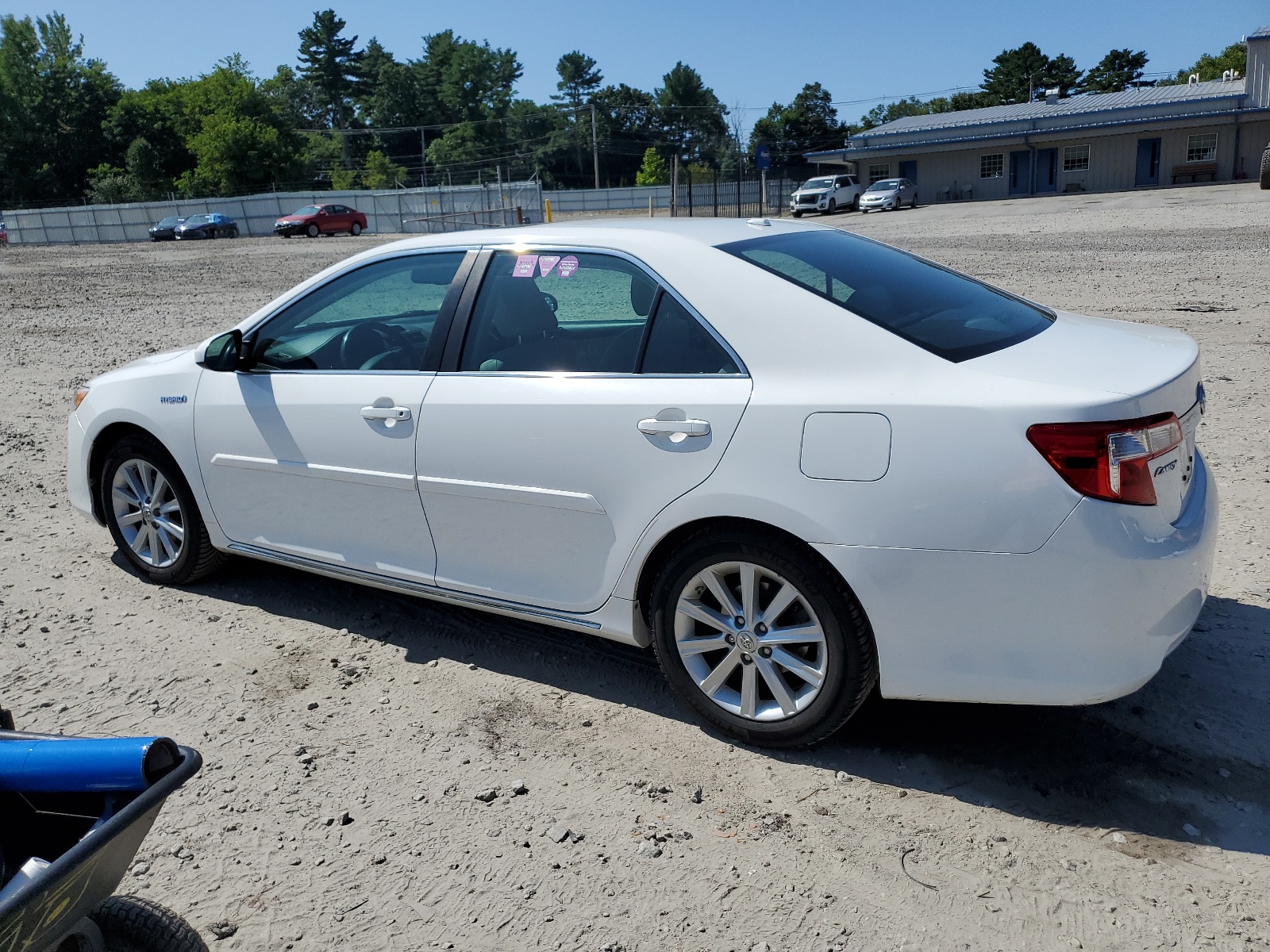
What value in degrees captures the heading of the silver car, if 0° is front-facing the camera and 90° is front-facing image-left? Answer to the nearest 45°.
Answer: approximately 45°

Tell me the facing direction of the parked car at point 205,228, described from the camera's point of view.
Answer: facing the viewer and to the left of the viewer

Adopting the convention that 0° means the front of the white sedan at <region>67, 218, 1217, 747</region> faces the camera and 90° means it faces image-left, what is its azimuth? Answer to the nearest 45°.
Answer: approximately 135°

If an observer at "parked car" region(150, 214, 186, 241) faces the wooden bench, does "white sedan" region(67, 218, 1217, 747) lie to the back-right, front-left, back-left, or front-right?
front-right

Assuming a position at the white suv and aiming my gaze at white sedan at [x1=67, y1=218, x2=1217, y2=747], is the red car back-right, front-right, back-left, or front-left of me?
front-right

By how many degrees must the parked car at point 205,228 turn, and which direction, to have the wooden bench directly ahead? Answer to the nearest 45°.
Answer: approximately 135° to its left

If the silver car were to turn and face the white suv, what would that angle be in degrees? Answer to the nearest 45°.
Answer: approximately 90° to its right

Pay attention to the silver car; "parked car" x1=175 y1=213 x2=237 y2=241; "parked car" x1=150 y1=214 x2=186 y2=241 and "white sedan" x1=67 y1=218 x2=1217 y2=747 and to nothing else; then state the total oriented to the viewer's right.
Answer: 0

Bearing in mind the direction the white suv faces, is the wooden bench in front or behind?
behind

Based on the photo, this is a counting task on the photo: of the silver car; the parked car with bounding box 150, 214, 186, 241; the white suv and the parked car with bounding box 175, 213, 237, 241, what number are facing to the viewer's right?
0

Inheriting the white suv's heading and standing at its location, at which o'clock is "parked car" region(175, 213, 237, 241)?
The parked car is roughly at 1 o'clock from the white suv.

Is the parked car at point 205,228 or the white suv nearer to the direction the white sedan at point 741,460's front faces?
the parked car

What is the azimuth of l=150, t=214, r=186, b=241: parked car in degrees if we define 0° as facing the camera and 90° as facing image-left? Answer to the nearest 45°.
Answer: approximately 45°

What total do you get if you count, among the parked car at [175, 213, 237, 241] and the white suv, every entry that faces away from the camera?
0

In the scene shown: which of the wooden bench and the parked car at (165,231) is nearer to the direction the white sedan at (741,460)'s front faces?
the parked car
